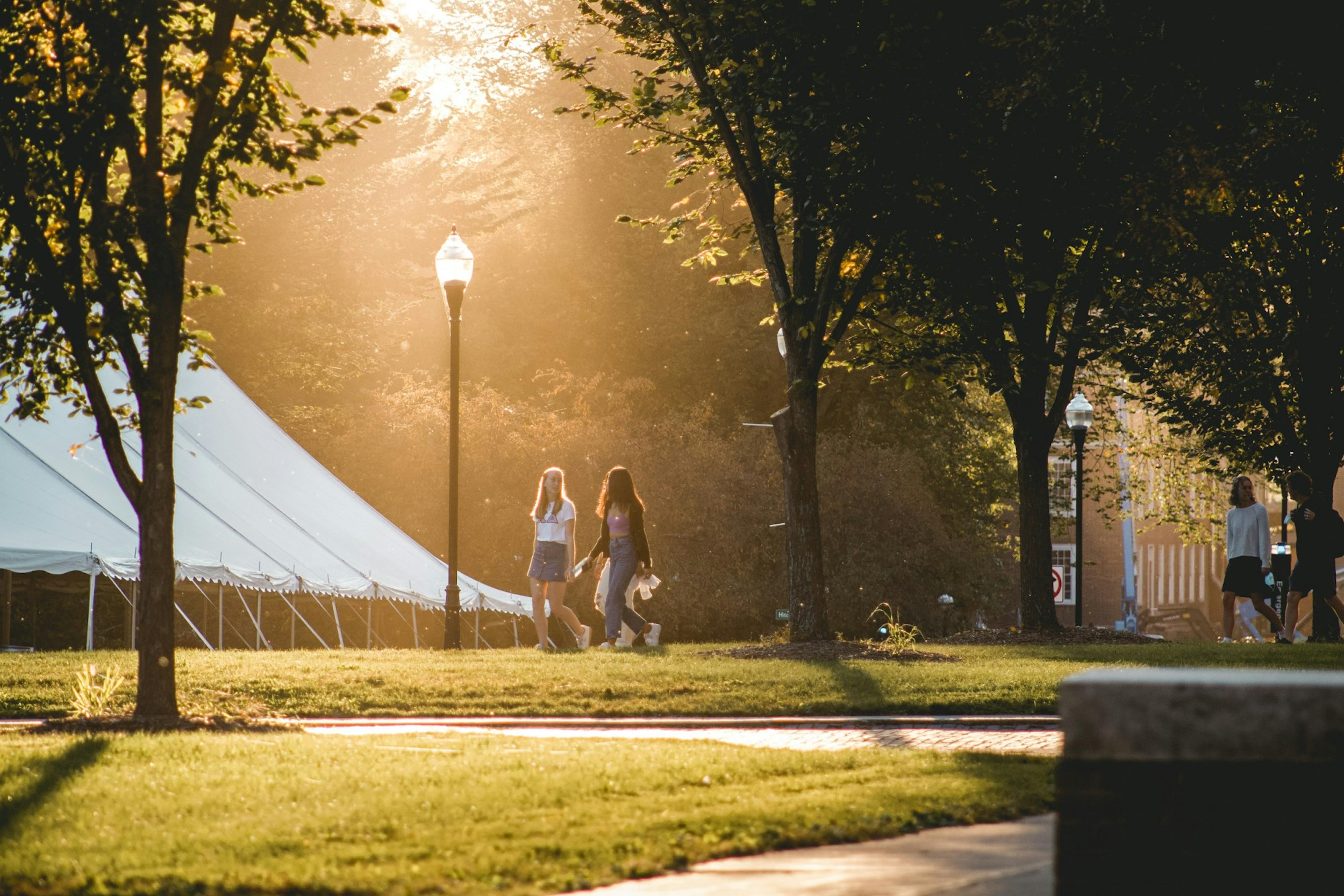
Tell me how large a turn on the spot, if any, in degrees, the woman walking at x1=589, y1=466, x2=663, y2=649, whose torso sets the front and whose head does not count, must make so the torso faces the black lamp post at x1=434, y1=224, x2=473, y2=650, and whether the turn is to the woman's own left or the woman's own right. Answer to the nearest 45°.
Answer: approximately 90° to the woman's own right

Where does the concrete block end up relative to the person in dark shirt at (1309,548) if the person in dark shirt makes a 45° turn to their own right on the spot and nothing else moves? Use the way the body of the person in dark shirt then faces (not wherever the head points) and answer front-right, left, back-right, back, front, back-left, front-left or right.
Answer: back-left

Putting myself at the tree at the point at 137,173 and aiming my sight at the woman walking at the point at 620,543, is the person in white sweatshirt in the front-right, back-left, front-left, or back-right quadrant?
front-right

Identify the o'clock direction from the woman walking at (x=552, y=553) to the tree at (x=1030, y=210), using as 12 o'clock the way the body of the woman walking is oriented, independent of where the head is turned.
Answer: The tree is roughly at 8 o'clock from the woman walking.

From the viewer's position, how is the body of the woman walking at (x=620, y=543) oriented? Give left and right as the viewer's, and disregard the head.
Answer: facing the viewer and to the left of the viewer

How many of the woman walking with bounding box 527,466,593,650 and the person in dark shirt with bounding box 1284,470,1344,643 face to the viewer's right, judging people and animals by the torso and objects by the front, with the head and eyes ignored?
0

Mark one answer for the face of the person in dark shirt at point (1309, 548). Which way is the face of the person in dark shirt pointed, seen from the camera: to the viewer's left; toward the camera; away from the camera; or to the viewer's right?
to the viewer's left

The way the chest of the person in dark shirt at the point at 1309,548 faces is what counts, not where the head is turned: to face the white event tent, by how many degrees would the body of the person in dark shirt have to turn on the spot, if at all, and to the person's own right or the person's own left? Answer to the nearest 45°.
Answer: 0° — they already face it

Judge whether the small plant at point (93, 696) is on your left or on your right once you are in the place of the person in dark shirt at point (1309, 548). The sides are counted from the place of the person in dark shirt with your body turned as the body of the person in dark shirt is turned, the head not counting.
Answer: on your left

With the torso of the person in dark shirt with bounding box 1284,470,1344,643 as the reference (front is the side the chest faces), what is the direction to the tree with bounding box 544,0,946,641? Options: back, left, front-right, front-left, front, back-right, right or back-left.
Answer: front-left
